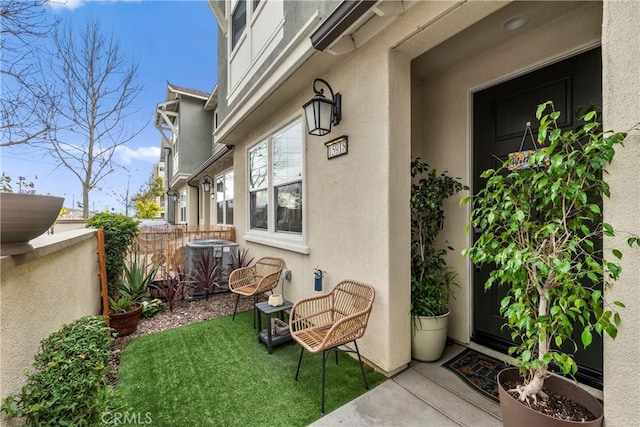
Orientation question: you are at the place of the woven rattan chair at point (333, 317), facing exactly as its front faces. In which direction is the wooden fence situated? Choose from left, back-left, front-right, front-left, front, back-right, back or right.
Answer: right

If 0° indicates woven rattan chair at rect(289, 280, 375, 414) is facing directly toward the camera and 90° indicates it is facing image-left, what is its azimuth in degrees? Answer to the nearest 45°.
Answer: approximately 45°

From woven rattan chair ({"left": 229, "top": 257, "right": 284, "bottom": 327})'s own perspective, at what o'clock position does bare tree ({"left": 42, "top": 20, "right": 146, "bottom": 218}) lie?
The bare tree is roughly at 3 o'clock from the woven rattan chair.

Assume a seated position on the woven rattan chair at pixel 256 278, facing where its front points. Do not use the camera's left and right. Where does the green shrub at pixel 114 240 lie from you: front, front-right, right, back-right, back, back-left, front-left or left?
front-right

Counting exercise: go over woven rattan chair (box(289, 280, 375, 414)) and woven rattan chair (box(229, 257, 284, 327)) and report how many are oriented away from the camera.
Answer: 0

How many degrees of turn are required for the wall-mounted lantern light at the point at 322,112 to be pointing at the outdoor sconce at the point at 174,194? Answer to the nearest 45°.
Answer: approximately 90° to its right

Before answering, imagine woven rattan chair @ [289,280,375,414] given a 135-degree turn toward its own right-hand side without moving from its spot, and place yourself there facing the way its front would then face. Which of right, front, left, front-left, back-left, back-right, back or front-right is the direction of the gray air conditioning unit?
front-left

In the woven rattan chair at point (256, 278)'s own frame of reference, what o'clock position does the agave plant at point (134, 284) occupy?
The agave plant is roughly at 2 o'clock from the woven rattan chair.

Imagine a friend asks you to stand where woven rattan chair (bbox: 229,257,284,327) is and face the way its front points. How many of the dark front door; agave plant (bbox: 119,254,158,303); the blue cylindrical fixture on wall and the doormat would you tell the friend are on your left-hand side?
3

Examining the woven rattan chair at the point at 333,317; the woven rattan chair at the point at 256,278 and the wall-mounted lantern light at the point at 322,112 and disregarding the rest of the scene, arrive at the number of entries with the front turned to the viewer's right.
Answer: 0

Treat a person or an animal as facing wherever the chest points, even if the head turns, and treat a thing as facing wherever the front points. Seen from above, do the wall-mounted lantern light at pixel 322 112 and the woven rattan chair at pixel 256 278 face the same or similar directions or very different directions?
same or similar directions

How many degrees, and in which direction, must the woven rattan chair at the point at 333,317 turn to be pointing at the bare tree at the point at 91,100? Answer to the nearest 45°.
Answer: approximately 90° to its right

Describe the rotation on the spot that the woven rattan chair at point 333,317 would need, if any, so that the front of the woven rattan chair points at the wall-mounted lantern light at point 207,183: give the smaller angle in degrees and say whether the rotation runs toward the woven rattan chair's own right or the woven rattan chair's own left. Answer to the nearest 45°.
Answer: approximately 90° to the woven rattan chair's own right

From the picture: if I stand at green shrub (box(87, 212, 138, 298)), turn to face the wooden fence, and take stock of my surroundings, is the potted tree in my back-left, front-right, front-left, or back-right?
back-right

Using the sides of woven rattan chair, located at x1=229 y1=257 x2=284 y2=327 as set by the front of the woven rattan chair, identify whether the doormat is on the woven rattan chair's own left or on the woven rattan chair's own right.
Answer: on the woven rattan chair's own left

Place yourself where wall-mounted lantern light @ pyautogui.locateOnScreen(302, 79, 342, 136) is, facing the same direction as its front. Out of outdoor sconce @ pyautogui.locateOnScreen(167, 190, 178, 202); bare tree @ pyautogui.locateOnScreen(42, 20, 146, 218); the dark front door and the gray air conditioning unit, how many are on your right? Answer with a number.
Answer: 3

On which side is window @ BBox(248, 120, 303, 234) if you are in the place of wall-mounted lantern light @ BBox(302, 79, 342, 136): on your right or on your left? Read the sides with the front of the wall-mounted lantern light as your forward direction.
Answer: on your right

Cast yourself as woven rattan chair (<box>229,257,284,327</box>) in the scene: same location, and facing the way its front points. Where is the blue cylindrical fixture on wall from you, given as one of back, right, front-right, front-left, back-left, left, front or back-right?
left

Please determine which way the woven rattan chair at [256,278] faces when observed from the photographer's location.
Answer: facing the viewer and to the left of the viewer
